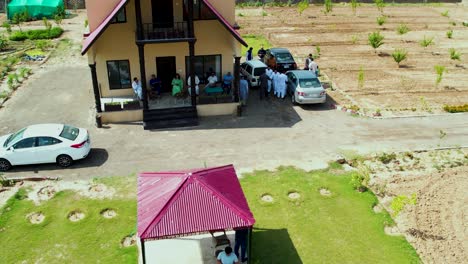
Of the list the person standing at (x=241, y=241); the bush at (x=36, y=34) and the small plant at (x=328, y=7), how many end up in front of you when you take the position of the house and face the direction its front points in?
1

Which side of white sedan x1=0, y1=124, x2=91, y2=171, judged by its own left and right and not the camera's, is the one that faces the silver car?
back

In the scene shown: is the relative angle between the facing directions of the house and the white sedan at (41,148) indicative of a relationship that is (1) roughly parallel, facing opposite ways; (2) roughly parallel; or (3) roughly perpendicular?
roughly perpendicular

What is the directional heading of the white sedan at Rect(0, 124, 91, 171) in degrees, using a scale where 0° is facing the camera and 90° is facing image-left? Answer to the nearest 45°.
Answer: approximately 90°

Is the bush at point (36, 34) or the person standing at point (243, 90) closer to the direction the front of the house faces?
the person standing

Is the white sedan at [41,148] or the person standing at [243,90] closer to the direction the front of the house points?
the white sedan

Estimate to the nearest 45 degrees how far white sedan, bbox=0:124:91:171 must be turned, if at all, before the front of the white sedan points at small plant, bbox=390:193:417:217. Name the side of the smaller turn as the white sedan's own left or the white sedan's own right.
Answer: approximately 135° to the white sedan's own left

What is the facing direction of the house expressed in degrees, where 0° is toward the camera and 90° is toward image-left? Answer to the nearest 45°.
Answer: approximately 0°

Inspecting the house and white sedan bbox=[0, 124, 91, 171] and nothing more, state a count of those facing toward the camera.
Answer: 1
